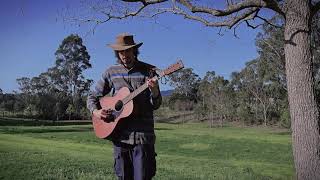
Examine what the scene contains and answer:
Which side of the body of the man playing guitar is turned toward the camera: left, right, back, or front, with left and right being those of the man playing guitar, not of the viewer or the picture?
front
